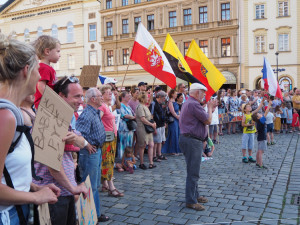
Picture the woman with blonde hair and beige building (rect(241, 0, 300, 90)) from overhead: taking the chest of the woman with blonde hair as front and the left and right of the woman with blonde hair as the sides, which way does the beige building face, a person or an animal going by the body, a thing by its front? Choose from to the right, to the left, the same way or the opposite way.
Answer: to the right

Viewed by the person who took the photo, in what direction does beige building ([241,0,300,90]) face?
facing the viewer

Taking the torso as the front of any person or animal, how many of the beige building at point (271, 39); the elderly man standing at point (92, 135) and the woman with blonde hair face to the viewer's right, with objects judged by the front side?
2

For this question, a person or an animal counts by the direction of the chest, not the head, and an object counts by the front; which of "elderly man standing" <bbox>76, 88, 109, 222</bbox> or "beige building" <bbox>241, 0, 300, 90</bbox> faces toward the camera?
the beige building

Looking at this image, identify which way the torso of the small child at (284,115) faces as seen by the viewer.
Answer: toward the camera

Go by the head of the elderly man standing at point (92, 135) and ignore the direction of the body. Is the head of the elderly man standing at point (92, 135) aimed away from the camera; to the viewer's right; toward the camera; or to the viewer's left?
to the viewer's right

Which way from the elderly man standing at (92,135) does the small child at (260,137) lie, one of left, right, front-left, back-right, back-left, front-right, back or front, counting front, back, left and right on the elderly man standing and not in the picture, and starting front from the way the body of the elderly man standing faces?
front-left

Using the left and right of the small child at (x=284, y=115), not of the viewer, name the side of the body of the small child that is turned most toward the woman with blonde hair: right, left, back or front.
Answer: front

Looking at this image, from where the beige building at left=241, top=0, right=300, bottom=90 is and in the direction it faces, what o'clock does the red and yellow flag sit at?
The red and yellow flag is roughly at 12 o'clock from the beige building.

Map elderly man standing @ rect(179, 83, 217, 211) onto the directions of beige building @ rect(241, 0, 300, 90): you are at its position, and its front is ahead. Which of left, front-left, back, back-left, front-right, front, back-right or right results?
front
